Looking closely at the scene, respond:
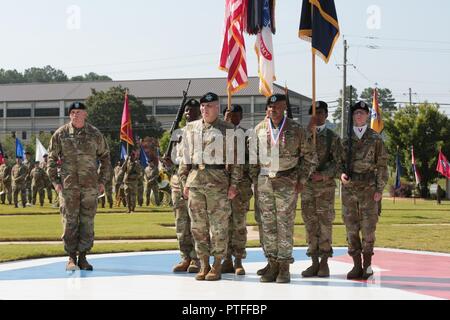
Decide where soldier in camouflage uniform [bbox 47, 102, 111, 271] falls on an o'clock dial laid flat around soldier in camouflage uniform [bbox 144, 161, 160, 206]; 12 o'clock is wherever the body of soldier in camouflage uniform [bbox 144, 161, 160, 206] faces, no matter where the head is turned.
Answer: soldier in camouflage uniform [bbox 47, 102, 111, 271] is roughly at 12 o'clock from soldier in camouflage uniform [bbox 144, 161, 160, 206].

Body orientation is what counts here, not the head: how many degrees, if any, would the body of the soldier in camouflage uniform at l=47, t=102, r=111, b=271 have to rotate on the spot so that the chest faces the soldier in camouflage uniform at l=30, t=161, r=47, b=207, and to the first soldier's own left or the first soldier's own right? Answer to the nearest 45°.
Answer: approximately 180°

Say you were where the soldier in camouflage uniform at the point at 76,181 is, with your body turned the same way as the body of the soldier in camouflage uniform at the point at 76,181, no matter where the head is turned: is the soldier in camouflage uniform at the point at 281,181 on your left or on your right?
on your left

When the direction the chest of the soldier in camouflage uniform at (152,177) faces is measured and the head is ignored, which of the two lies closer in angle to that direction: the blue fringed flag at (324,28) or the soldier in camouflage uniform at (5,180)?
the blue fringed flag

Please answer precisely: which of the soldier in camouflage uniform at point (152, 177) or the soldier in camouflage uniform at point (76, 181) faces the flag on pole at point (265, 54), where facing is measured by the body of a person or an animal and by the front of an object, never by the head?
the soldier in camouflage uniform at point (152, 177)

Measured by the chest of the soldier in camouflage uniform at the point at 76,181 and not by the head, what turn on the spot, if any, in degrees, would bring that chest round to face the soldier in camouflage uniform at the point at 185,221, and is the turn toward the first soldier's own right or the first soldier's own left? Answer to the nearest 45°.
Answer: approximately 90° to the first soldier's own left

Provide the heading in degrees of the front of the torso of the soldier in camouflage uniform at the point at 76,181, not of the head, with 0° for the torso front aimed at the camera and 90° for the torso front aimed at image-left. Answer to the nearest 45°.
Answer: approximately 0°

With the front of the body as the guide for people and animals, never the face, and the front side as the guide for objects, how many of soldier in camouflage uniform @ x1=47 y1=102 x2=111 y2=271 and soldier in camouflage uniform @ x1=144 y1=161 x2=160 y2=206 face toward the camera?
2

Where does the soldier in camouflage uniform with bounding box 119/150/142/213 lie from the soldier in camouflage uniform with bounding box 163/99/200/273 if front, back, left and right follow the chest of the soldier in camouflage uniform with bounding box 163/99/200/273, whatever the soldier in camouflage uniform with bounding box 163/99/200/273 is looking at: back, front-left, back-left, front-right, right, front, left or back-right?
back-right

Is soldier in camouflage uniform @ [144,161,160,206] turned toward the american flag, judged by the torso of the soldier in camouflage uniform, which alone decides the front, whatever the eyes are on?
yes

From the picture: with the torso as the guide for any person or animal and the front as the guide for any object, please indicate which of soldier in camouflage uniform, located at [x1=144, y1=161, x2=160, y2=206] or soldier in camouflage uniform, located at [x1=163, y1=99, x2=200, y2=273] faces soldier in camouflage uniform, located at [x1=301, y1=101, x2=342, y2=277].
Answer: soldier in camouflage uniform, located at [x1=144, y1=161, x2=160, y2=206]

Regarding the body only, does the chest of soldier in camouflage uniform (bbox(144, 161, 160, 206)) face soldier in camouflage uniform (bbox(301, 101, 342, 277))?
yes
